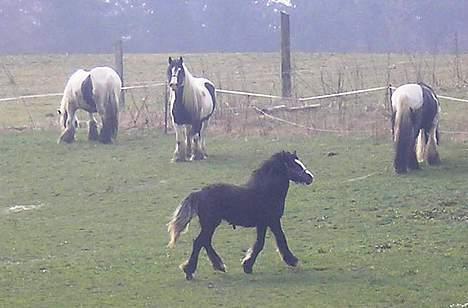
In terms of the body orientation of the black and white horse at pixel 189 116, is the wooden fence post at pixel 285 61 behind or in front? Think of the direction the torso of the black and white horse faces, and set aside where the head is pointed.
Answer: behind

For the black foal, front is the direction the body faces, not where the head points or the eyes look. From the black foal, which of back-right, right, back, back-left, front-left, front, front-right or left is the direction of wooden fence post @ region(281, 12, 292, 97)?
left

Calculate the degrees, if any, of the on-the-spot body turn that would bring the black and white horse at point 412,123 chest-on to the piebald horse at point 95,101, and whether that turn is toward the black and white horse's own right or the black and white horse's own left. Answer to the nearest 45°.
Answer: approximately 90° to the black and white horse's own left

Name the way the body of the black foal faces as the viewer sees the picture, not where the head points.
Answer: to the viewer's right

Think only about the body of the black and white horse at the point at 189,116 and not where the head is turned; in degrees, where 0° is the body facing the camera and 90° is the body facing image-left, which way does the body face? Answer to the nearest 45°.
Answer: approximately 45°

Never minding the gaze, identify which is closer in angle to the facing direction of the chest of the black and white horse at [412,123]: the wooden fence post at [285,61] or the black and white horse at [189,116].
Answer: the wooden fence post

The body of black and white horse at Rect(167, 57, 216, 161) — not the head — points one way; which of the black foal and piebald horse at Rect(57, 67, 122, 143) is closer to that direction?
the black foal

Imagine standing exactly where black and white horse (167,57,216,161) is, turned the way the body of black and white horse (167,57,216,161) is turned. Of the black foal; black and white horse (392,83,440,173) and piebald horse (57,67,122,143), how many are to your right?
1

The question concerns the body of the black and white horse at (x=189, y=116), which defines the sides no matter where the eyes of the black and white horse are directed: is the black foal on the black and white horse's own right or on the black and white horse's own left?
on the black and white horse's own left

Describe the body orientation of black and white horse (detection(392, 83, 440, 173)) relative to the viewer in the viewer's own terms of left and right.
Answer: facing away from the viewer and to the right of the viewer

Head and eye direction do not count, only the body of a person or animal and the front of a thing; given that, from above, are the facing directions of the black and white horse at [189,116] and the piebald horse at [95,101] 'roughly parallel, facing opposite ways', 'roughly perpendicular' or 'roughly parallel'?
roughly perpendicular

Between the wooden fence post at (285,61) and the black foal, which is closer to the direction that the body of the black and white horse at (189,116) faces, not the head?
the black foal
